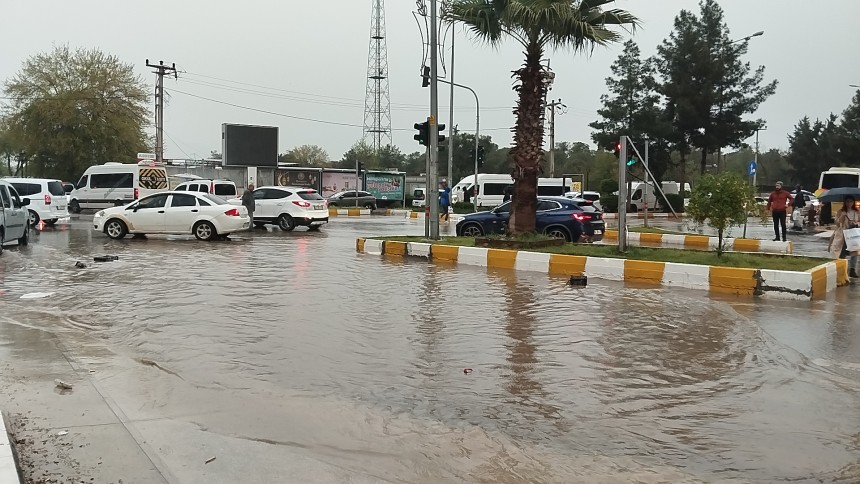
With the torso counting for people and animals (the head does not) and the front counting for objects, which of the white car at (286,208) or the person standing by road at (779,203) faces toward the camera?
the person standing by road

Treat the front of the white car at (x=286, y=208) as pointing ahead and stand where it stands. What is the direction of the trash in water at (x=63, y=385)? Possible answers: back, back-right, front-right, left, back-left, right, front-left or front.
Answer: back-left

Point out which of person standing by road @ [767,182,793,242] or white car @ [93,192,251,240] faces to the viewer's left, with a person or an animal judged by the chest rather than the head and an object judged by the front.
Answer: the white car

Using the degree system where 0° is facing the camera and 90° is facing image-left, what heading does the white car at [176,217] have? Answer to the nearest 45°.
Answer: approximately 90°

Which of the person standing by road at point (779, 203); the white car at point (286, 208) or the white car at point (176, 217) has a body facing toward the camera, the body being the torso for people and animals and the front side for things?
the person standing by road

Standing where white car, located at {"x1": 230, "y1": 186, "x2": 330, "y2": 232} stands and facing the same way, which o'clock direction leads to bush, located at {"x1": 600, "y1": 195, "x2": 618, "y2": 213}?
The bush is roughly at 3 o'clock from the white car.

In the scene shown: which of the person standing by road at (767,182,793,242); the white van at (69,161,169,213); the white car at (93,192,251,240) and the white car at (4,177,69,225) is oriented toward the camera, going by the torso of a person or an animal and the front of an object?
the person standing by road

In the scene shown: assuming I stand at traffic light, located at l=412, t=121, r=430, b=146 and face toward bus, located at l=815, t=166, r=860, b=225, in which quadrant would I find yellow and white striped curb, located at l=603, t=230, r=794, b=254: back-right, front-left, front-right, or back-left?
front-right

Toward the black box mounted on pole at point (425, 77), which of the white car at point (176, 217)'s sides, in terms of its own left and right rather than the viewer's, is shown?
back

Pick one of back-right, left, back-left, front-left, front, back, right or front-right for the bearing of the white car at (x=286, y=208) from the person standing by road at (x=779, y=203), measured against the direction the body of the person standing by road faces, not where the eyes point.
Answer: right

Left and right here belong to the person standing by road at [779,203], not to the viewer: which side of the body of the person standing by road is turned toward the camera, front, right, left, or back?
front

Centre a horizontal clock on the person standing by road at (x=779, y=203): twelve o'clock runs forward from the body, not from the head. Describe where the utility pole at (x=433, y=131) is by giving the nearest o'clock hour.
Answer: The utility pole is roughly at 2 o'clock from the person standing by road.

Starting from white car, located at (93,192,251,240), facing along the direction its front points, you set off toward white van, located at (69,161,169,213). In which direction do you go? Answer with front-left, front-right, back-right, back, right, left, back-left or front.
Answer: right
